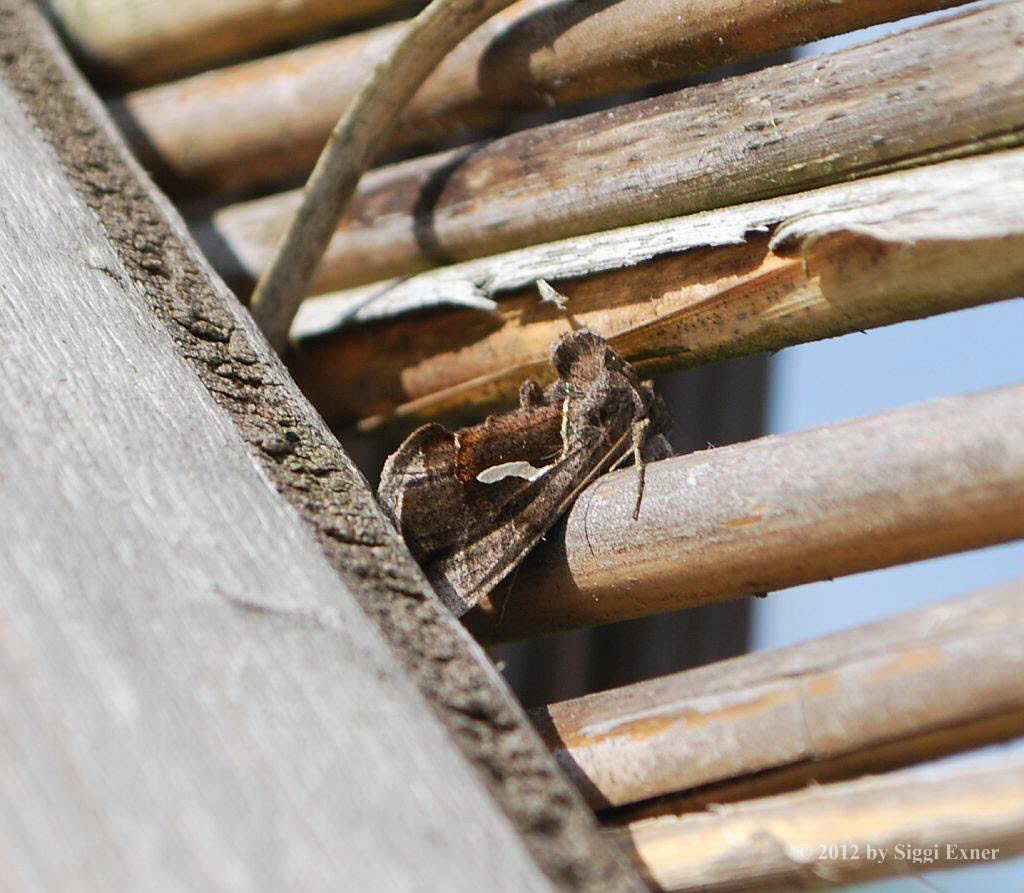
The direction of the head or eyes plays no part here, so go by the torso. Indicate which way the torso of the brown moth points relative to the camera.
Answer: to the viewer's right
